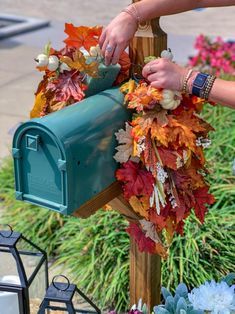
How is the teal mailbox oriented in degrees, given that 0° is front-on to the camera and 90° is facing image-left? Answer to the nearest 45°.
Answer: approximately 45°
